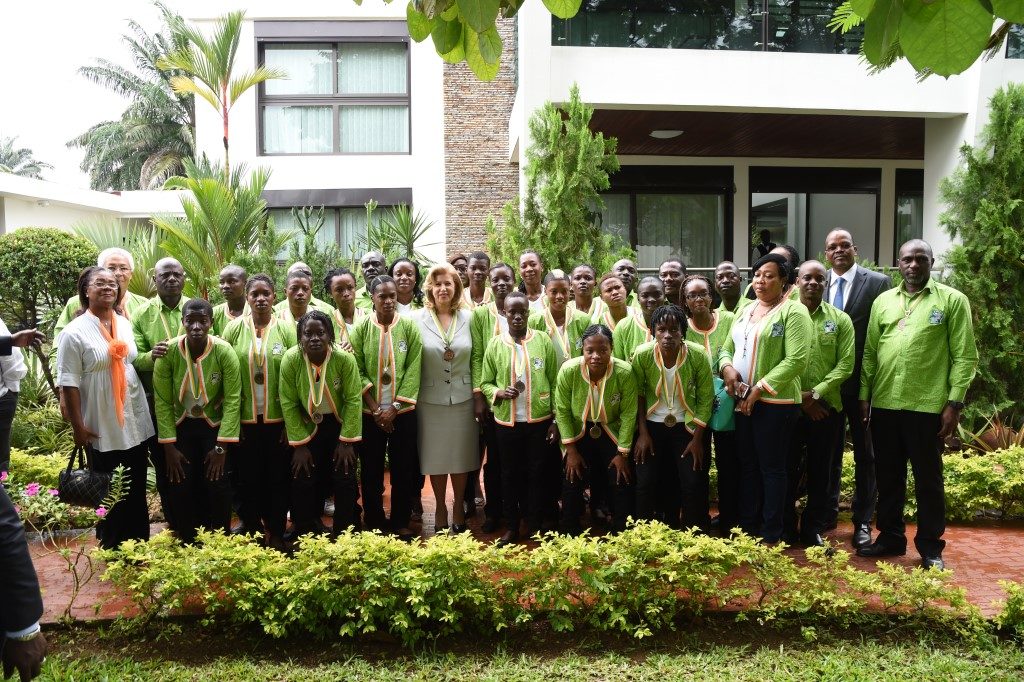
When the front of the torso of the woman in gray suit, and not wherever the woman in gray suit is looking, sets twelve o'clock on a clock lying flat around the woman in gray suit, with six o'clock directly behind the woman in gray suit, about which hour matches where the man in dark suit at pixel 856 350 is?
The man in dark suit is roughly at 9 o'clock from the woman in gray suit.

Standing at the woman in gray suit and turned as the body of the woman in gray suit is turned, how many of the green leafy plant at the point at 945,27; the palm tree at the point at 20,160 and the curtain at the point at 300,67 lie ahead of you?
1

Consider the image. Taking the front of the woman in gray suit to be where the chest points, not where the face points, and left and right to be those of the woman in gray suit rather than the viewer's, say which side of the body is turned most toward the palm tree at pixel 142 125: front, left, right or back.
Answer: back

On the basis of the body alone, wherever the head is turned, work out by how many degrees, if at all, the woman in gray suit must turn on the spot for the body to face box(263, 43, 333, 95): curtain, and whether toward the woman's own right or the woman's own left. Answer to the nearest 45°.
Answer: approximately 180°

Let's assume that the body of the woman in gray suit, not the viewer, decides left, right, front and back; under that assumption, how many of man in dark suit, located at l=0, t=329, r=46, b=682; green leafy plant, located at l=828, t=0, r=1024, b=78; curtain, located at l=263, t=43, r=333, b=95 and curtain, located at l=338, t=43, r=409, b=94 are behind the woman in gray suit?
2

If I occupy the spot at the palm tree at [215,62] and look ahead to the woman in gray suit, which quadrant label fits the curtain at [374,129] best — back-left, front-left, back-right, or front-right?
back-left

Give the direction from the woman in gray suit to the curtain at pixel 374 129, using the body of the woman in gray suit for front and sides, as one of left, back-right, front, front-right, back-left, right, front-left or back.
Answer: back

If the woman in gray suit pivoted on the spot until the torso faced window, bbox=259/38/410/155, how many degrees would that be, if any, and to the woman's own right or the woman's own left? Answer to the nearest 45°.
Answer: approximately 180°

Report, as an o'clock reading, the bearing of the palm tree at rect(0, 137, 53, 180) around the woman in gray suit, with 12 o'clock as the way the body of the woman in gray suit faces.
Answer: The palm tree is roughly at 5 o'clock from the woman in gray suit.

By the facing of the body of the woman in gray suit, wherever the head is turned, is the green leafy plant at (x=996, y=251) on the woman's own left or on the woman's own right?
on the woman's own left

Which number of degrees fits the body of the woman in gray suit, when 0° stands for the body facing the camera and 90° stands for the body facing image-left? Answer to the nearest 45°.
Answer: approximately 0°
